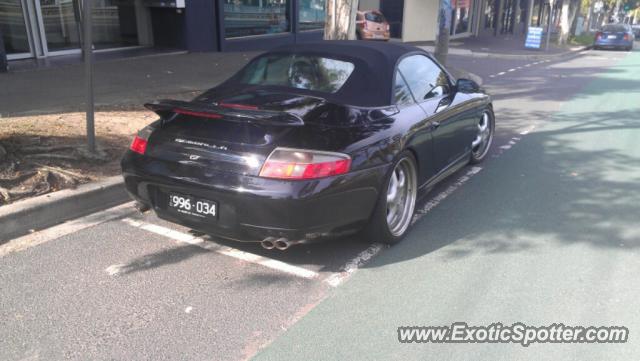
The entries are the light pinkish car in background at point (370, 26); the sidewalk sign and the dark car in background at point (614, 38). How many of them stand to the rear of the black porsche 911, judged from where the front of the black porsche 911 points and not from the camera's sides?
0

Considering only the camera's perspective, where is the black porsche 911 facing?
facing away from the viewer and to the right of the viewer

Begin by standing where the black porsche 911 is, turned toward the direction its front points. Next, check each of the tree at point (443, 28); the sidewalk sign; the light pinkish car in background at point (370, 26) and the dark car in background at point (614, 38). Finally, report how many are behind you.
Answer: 0

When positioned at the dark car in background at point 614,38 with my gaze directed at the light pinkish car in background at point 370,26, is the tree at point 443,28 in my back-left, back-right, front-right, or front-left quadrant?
front-left

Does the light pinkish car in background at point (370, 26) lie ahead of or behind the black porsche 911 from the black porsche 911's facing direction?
ahead

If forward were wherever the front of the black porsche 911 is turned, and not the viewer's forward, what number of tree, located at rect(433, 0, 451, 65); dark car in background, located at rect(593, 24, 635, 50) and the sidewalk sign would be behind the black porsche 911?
0

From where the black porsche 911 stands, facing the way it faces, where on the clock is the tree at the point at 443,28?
The tree is roughly at 11 o'clock from the black porsche 911.

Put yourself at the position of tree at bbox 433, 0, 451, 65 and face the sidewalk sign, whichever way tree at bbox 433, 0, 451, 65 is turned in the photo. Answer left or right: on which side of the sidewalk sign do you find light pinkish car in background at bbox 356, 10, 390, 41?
left

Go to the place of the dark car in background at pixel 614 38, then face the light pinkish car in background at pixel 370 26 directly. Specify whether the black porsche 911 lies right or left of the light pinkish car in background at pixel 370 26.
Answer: left

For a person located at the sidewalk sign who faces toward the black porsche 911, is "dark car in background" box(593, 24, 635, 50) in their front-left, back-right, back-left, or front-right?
back-left

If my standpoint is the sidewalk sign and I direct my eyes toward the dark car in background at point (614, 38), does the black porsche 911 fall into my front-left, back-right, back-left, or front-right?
back-right

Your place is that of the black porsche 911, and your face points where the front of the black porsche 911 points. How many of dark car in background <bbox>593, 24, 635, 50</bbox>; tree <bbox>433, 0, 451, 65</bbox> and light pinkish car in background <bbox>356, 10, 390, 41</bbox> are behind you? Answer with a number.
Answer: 0

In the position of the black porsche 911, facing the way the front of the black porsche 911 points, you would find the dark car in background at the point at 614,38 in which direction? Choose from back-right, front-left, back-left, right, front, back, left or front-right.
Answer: front

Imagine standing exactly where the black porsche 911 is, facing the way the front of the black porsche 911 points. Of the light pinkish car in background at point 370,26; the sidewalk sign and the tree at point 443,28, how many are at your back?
0

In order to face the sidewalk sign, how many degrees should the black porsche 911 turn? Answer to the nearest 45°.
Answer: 0° — it already faces it

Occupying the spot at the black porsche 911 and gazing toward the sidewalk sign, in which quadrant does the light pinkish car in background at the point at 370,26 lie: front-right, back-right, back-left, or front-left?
front-left
